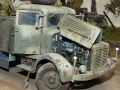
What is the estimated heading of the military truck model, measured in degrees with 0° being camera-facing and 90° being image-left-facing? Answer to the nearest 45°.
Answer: approximately 315°

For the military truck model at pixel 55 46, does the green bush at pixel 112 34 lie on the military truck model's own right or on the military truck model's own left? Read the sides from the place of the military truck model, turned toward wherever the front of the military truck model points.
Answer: on the military truck model's own left
